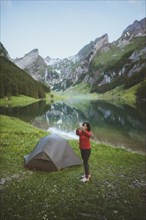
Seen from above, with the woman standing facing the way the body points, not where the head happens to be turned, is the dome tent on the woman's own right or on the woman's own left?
on the woman's own right

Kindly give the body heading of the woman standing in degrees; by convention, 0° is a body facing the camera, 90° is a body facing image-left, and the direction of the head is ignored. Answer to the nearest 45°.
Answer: approximately 45°
